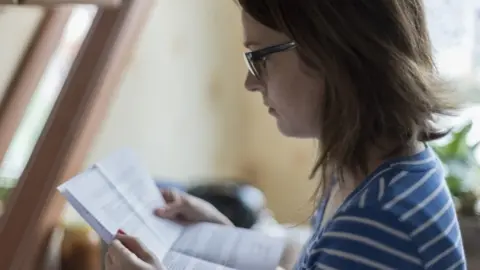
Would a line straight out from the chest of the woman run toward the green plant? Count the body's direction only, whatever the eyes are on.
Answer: no

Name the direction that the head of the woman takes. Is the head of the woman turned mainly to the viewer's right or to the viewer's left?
to the viewer's left

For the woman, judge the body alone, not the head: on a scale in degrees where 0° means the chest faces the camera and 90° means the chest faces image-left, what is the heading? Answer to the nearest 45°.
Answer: approximately 90°
